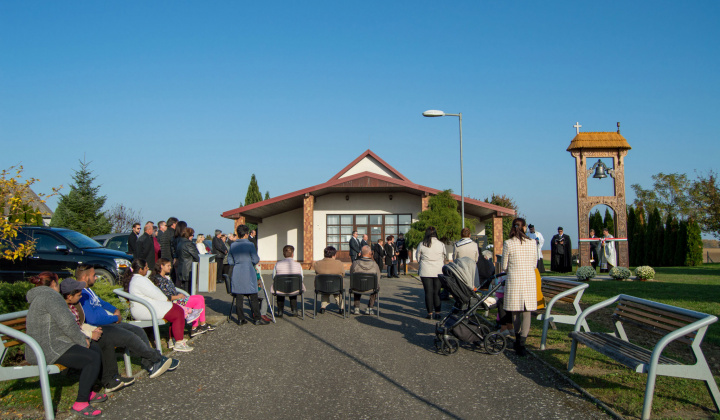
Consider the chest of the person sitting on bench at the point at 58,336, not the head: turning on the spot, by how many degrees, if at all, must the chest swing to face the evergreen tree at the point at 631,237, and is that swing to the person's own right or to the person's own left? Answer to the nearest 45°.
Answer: approximately 45° to the person's own left

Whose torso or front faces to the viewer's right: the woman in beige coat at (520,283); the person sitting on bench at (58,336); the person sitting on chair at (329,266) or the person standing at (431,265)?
the person sitting on bench

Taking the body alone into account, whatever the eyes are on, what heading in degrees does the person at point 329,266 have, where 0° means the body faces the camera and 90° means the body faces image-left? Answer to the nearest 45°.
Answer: approximately 180°

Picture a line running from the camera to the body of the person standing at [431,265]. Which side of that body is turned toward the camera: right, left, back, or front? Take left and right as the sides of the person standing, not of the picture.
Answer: back

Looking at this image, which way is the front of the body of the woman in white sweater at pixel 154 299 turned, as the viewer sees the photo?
to the viewer's right

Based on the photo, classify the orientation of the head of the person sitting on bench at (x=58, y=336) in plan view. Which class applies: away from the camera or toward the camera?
away from the camera

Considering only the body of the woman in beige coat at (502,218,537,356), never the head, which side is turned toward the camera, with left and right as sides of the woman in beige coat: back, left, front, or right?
back

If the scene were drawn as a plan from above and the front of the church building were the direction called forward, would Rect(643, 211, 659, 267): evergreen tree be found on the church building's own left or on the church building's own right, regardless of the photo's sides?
on the church building's own left

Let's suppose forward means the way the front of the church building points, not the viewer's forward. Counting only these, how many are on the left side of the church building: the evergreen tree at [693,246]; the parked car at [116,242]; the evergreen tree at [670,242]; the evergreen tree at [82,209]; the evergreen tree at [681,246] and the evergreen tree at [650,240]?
4

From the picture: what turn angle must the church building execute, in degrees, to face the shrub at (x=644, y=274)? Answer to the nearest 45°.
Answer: approximately 45° to its left
